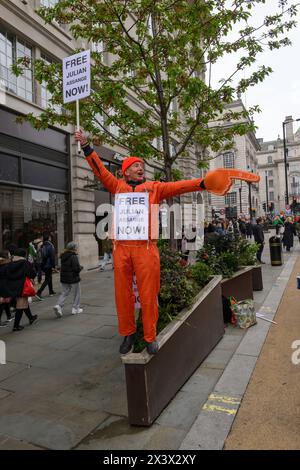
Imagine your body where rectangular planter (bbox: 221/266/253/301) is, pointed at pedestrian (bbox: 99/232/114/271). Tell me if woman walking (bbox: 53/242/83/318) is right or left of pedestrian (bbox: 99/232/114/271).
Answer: left

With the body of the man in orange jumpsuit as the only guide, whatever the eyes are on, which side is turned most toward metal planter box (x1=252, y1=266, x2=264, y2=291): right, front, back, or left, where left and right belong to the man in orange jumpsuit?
back

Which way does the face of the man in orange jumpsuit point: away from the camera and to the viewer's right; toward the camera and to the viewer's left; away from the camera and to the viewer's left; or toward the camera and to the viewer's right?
toward the camera and to the viewer's right

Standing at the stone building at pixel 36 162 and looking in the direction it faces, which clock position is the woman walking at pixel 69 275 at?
The woman walking is roughly at 1 o'clock from the stone building.

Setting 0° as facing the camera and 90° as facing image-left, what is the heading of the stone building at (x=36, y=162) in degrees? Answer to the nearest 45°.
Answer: approximately 315°

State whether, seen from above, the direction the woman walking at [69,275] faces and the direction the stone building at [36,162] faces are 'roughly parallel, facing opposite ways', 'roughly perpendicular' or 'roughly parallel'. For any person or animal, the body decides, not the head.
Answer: roughly perpendicular

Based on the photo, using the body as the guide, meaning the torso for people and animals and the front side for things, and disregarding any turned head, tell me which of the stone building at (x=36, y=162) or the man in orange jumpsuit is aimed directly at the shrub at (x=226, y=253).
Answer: the stone building
